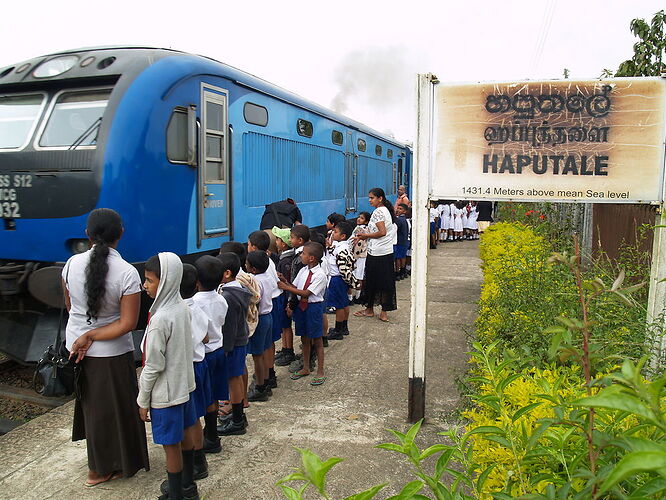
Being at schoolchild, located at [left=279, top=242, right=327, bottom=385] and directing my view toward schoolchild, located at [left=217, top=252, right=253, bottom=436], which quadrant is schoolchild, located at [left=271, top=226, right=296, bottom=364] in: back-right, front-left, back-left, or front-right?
back-right

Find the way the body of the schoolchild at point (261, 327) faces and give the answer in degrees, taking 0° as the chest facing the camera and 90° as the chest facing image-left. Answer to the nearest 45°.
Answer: approximately 90°

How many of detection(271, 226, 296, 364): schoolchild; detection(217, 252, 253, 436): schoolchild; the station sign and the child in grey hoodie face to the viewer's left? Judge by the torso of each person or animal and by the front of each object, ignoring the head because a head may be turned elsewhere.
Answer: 3

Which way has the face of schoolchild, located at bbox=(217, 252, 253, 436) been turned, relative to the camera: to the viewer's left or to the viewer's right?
to the viewer's left

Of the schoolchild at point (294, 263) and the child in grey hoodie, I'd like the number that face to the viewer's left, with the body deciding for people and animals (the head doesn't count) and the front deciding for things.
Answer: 2

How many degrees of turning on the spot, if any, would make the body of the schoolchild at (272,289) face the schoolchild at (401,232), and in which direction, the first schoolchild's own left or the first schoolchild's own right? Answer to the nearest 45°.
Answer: approximately 135° to the first schoolchild's own right

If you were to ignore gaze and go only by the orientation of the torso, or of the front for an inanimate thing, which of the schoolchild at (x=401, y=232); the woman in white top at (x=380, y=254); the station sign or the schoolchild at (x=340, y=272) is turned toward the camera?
the station sign

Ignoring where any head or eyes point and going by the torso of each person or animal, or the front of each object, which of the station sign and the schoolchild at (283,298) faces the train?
the schoolchild

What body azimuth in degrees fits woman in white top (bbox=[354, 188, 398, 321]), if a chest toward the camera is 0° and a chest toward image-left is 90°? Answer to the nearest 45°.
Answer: approximately 90°

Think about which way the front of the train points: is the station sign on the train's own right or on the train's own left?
on the train's own left

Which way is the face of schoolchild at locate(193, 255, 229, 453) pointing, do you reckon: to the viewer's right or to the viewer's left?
to the viewer's left

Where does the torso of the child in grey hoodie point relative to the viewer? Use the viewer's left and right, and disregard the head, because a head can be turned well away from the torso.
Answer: facing to the left of the viewer

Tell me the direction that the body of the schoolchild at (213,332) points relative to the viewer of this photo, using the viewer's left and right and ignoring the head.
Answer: facing away from the viewer and to the left of the viewer

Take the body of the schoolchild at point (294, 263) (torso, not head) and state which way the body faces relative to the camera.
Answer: to the viewer's left

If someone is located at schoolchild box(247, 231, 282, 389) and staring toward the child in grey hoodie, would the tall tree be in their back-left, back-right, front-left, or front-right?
back-left

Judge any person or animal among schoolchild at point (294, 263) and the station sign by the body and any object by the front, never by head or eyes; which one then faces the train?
the schoolchild

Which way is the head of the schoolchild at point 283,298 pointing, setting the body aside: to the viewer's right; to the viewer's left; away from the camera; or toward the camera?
to the viewer's left

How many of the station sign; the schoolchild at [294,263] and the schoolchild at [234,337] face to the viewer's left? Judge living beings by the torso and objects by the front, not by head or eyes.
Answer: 2

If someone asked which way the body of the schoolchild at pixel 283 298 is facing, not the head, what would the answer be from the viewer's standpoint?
to the viewer's left
